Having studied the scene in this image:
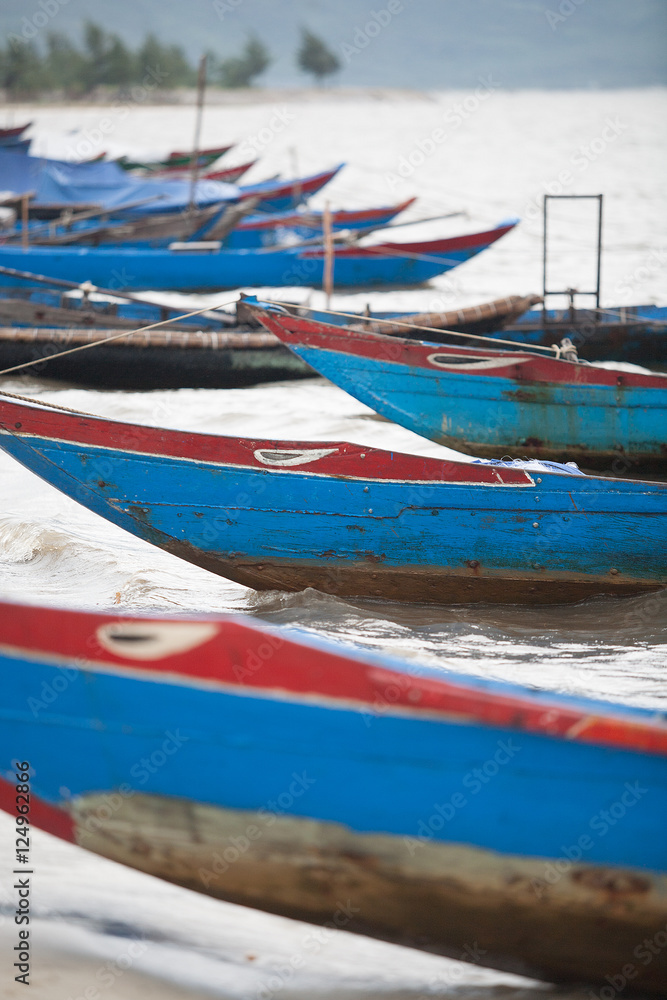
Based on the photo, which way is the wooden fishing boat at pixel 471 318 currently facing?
to the viewer's right

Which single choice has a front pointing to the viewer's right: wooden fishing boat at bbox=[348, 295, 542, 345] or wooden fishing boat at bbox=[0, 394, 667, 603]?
wooden fishing boat at bbox=[348, 295, 542, 345]

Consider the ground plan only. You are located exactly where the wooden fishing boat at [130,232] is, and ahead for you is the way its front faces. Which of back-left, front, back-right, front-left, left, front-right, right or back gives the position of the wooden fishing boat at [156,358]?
right

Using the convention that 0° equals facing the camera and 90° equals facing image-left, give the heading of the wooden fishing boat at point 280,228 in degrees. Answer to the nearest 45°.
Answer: approximately 270°

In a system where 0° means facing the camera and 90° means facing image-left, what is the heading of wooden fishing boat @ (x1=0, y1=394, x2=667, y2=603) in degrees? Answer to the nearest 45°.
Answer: approximately 90°

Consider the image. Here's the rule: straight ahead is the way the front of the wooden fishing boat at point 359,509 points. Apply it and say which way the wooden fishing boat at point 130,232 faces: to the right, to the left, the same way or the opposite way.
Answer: the opposite way

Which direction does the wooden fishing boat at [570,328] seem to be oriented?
to the viewer's left

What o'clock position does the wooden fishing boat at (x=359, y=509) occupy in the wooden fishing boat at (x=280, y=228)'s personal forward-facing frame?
the wooden fishing boat at (x=359, y=509) is roughly at 3 o'clock from the wooden fishing boat at (x=280, y=228).

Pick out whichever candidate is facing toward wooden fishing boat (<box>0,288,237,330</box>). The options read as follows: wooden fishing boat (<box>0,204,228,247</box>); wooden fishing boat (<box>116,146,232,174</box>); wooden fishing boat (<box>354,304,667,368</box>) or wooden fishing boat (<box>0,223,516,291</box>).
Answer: wooden fishing boat (<box>354,304,667,368</box>)

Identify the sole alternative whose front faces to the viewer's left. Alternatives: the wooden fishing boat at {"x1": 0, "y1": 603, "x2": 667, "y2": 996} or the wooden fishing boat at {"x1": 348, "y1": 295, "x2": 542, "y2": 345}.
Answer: the wooden fishing boat at {"x1": 0, "y1": 603, "x2": 667, "y2": 996}

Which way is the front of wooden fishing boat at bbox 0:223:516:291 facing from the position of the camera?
facing to the right of the viewer

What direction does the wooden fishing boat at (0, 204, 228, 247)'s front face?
to the viewer's right

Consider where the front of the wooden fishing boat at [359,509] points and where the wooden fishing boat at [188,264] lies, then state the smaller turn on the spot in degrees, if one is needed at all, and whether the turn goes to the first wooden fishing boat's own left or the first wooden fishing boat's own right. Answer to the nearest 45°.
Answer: approximately 90° to the first wooden fishing boat's own right

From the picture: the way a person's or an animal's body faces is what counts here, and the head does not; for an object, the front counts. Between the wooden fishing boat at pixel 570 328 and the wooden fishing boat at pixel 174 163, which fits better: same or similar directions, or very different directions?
very different directions

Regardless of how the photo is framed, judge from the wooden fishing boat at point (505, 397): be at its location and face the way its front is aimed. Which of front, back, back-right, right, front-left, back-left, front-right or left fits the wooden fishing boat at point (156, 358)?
front-right

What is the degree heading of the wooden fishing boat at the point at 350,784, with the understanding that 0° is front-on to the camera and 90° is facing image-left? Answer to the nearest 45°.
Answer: approximately 90°

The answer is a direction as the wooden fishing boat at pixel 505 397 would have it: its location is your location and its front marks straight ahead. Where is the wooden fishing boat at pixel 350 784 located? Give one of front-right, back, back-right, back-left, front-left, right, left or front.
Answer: left

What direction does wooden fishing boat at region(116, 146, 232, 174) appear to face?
to the viewer's right
